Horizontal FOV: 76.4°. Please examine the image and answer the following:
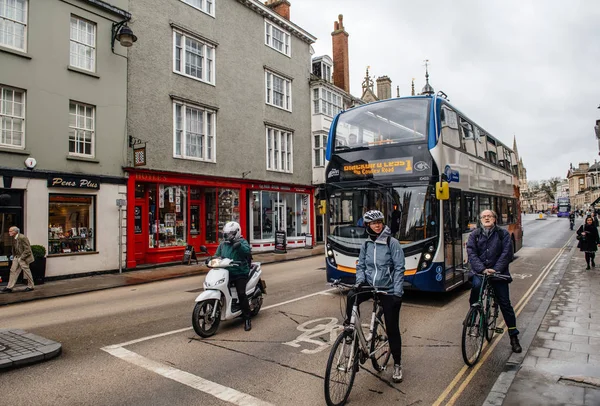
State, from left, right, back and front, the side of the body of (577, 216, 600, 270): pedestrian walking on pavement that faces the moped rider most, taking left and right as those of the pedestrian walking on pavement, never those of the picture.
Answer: front

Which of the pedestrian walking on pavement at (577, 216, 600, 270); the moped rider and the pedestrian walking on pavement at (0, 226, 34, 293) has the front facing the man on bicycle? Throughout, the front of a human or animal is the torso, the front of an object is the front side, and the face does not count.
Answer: the pedestrian walking on pavement at (577, 216, 600, 270)

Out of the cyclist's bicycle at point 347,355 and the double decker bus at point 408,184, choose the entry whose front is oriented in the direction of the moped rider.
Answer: the double decker bus

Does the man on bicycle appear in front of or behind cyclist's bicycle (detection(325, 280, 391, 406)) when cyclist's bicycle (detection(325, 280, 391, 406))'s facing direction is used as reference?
behind

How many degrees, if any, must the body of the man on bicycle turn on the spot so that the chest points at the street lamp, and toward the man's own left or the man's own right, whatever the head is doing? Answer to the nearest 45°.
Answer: approximately 90° to the man's own right
